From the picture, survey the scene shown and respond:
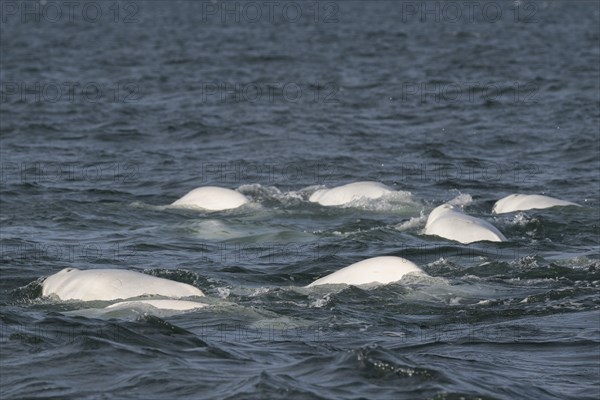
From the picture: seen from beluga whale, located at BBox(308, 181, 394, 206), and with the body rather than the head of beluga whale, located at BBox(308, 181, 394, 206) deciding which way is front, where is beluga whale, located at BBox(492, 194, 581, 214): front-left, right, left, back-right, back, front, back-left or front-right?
back

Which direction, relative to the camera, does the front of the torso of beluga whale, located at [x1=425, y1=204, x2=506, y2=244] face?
to the viewer's left

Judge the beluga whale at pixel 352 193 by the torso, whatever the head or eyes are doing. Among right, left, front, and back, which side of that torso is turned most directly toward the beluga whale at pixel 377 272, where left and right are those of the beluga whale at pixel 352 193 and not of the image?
left

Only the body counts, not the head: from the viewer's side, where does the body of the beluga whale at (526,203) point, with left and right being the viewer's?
facing to the left of the viewer

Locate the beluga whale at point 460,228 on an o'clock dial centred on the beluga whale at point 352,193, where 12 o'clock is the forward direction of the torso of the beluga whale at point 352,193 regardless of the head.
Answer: the beluga whale at point 460,228 is roughly at 8 o'clock from the beluga whale at point 352,193.

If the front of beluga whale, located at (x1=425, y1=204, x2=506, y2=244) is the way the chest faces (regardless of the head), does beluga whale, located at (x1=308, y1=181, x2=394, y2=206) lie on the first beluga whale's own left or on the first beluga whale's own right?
on the first beluga whale's own right

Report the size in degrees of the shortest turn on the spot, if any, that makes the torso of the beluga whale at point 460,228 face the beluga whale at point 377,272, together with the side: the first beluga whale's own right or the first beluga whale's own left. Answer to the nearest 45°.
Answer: approximately 90° to the first beluga whale's own left

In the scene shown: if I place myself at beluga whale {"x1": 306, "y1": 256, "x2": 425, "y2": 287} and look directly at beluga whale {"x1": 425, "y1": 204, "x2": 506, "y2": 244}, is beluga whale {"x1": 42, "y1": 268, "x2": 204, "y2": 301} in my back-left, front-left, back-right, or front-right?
back-left

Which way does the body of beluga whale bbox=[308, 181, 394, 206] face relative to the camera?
to the viewer's left

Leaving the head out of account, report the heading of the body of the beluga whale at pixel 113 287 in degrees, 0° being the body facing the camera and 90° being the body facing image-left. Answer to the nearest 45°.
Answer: approximately 90°
